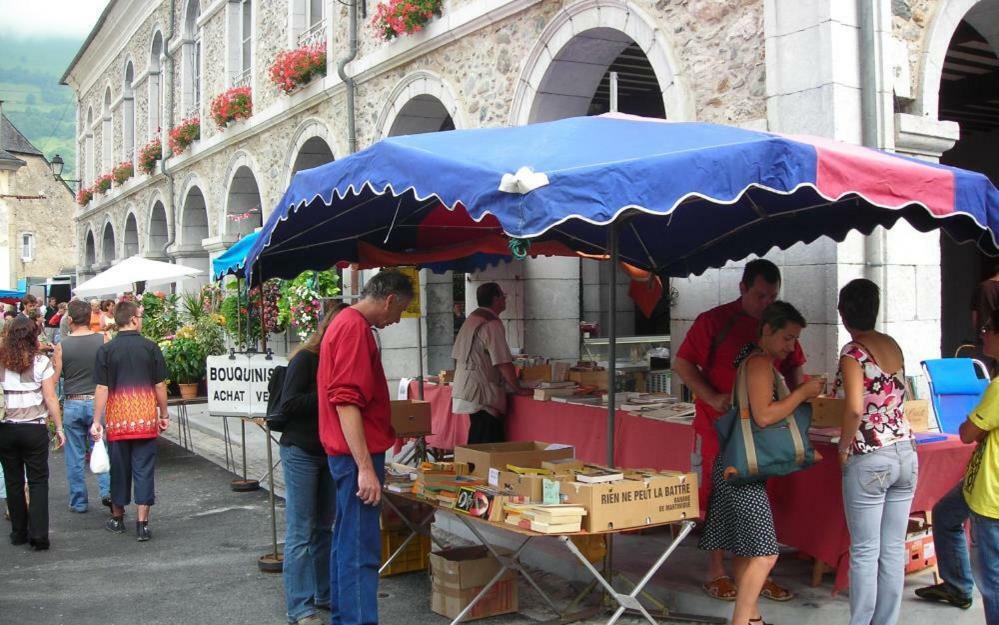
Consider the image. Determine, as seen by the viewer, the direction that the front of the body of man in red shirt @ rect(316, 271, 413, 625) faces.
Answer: to the viewer's right

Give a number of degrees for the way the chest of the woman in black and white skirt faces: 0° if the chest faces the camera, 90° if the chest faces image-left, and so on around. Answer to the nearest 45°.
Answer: approximately 270°

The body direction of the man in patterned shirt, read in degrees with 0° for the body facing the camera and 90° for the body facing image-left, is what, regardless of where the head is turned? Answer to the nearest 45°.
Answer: approximately 180°

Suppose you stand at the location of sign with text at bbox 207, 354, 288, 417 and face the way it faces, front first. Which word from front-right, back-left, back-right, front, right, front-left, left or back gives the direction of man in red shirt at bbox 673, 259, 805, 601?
front-left

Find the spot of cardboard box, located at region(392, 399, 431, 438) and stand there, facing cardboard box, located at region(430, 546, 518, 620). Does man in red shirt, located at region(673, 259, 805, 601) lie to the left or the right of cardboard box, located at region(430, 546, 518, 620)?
left

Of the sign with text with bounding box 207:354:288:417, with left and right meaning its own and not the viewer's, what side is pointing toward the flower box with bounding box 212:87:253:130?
back

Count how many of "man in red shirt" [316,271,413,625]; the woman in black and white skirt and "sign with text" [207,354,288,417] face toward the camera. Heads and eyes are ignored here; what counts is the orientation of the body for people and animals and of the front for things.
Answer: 1

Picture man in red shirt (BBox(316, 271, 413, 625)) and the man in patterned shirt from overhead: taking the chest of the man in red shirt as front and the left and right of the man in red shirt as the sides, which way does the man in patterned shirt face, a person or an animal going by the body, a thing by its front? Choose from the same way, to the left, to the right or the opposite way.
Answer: to the left

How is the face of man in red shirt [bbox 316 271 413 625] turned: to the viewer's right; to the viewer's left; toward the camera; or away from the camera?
to the viewer's right

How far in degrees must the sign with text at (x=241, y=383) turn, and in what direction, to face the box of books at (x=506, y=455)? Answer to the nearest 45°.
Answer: approximately 45° to its left

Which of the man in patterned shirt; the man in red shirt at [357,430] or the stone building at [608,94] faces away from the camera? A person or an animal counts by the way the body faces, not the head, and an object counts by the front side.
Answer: the man in patterned shirt
